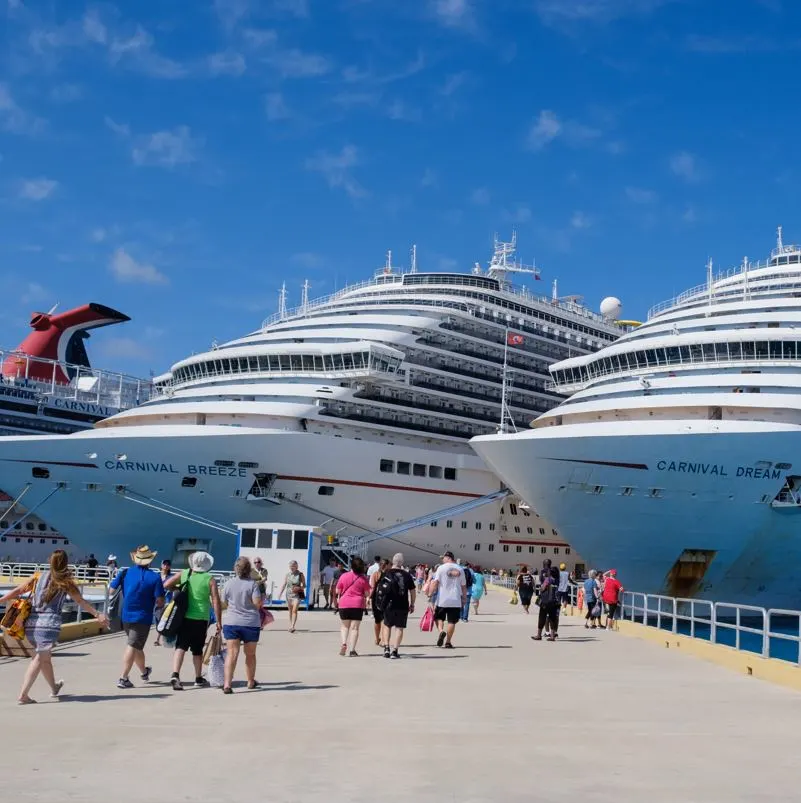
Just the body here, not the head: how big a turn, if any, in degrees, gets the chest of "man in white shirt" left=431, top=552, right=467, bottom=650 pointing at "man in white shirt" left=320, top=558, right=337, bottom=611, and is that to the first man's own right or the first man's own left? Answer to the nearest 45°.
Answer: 0° — they already face them

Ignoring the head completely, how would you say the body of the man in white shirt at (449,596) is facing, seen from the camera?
away from the camera

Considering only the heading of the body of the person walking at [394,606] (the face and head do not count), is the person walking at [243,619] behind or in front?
behind

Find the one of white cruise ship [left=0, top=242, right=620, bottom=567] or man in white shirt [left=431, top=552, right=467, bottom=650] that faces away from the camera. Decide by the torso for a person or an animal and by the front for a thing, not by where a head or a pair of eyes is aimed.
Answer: the man in white shirt

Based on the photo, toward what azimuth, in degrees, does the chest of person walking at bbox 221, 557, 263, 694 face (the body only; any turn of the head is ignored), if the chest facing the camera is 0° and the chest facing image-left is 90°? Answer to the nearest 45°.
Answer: approximately 180°

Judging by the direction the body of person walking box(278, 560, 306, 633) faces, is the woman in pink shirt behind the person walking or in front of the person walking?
in front

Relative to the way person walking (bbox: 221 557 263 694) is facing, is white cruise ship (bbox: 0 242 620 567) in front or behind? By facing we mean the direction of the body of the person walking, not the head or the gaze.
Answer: in front

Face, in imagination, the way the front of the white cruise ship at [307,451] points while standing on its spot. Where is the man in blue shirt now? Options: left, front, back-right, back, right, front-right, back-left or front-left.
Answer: front-left

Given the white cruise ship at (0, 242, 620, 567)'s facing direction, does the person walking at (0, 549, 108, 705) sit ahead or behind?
ahead

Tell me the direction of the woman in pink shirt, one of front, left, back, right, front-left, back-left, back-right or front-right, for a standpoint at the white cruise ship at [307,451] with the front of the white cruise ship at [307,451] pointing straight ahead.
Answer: front-left

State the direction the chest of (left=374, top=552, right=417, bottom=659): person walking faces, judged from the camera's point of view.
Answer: away from the camera

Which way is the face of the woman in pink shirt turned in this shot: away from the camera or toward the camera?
away from the camera

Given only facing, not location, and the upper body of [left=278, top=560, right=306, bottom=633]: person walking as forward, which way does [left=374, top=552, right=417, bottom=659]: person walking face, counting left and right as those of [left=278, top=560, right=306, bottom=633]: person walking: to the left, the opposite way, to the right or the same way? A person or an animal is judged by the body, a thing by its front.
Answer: the opposite way

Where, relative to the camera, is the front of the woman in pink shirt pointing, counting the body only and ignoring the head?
away from the camera

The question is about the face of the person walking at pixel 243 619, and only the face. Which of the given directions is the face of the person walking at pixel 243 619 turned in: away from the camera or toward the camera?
away from the camera

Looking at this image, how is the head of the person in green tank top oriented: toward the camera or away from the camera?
away from the camera

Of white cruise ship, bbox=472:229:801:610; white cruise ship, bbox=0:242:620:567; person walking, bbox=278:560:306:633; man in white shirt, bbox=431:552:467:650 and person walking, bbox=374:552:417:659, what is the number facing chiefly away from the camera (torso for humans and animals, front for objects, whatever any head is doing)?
2
